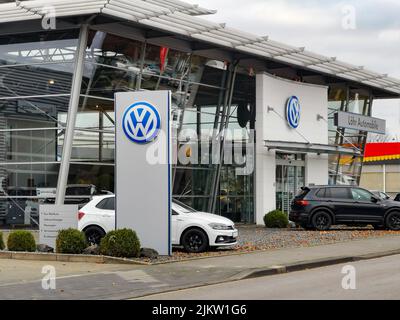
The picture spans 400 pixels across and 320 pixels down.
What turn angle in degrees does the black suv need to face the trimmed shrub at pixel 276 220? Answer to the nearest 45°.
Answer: approximately 135° to its left

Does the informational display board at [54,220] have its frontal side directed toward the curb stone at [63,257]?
yes

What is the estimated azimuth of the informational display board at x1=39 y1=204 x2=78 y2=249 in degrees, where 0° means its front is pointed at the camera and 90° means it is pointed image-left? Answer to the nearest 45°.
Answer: approximately 0°

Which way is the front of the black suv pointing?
to the viewer's right

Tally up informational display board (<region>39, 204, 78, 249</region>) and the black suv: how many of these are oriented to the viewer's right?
1

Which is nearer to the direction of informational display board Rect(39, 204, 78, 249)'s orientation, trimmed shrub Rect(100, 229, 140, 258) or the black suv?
the trimmed shrub

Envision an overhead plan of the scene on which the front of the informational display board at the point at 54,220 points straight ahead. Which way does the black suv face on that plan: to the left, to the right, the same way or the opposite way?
to the left

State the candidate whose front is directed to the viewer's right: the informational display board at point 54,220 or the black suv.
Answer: the black suv

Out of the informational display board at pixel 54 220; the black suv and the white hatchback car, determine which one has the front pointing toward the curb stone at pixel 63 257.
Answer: the informational display board

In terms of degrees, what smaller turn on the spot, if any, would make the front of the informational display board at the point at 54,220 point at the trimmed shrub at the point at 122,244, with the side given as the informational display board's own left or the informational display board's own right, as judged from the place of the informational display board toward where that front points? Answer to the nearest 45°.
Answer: approximately 45° to the informational display board's own left

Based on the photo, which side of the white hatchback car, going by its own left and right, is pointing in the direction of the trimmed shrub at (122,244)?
right

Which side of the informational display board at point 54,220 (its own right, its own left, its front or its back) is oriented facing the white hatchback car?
left

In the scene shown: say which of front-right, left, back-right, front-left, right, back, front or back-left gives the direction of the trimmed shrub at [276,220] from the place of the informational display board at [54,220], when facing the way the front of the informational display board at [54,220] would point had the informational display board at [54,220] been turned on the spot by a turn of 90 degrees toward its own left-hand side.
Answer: front-left

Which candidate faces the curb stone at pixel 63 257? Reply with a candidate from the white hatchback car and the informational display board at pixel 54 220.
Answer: the informational display board
